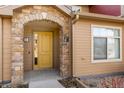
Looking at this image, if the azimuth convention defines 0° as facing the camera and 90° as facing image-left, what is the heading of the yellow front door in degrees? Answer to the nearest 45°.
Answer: approximately 0°
